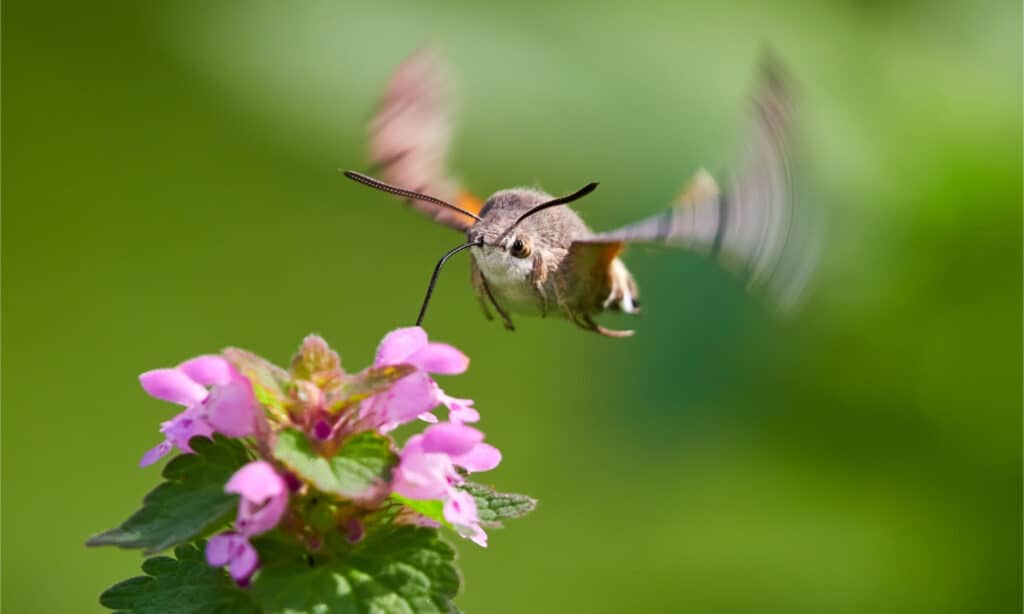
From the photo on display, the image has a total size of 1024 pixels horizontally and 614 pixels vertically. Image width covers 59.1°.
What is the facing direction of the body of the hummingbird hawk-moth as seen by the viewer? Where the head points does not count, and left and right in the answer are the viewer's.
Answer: facing the viewer and to the left of the viewer
